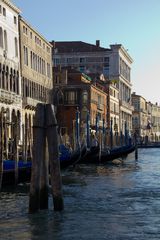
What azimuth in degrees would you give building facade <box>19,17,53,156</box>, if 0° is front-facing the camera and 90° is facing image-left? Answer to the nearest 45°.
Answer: approximately 315°

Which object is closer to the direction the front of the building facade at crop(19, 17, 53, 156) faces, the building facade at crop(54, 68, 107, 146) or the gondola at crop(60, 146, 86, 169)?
the gondola

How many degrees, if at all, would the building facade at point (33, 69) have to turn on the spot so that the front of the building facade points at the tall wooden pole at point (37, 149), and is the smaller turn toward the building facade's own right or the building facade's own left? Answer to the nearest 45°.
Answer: approximately 45° to the building facade's own right

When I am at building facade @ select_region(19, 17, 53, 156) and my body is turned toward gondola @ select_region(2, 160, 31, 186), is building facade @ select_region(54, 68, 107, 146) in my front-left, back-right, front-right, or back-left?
back-left
